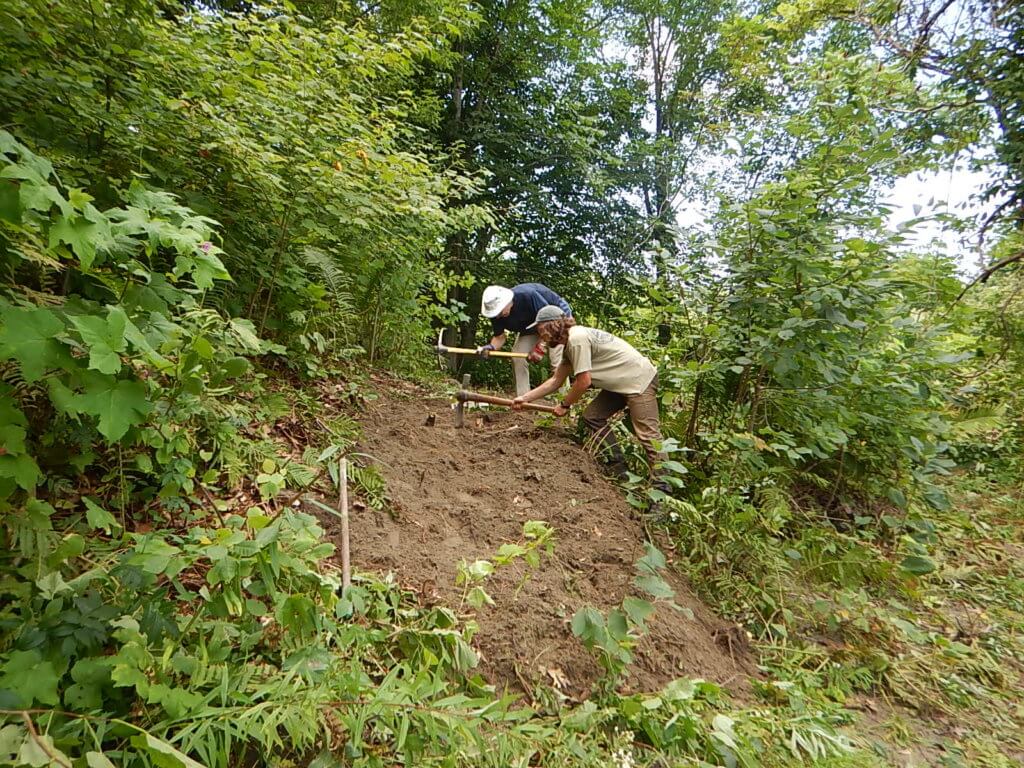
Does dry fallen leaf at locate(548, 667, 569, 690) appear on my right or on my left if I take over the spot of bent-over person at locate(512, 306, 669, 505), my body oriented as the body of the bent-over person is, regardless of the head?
on my left

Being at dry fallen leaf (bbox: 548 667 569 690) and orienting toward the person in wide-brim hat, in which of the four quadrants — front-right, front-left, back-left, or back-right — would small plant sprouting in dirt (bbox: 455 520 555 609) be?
front-left

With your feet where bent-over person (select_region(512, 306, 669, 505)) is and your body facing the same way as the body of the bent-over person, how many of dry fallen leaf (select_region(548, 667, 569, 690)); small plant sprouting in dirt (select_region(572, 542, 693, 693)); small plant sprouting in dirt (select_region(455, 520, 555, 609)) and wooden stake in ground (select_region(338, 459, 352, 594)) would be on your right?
0

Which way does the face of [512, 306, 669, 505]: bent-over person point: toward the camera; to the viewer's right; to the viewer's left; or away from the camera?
to the viewer's left

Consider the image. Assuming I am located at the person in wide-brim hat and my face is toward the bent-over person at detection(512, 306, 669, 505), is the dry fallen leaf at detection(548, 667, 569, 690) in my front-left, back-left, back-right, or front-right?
front-right

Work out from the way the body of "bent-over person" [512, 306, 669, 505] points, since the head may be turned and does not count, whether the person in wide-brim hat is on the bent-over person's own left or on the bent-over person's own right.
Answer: on the bent-over person's own right

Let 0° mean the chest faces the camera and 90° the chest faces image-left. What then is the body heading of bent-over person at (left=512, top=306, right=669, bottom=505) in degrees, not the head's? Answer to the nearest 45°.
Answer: approximately 90°

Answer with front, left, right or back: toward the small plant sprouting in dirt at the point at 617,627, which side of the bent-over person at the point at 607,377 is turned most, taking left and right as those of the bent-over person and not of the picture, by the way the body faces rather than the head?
left

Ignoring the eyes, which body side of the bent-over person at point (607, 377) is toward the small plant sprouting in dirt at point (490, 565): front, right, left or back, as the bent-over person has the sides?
left

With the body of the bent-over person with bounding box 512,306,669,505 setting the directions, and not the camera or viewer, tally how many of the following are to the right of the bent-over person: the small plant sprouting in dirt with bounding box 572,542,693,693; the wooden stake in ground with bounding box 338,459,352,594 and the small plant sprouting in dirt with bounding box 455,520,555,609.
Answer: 0

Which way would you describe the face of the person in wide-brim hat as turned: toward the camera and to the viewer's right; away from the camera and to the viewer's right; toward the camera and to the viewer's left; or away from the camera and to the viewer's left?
toward the camera and to the viewer's left

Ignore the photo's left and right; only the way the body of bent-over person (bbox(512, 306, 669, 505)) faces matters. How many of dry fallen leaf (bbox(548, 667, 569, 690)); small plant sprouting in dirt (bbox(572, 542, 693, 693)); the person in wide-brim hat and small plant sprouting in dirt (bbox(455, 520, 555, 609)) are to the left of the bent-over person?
3

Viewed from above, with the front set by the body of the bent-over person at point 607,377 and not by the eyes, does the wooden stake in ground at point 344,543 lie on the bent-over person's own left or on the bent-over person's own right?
on the bent-over person's own left
